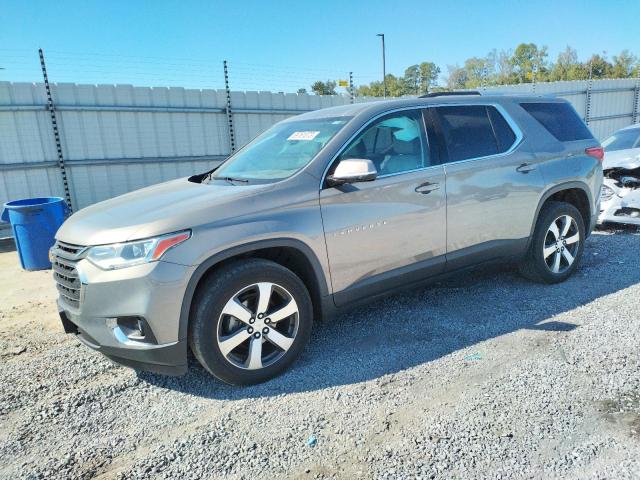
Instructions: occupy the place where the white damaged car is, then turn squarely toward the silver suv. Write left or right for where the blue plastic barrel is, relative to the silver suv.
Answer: right

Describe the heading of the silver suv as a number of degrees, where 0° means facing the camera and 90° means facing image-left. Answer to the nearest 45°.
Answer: approximately 45°

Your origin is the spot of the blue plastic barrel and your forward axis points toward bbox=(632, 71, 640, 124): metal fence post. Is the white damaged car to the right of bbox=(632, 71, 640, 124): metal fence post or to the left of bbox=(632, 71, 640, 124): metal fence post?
right

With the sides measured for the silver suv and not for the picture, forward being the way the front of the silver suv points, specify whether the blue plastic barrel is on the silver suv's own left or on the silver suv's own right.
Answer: on the silver suv's own right

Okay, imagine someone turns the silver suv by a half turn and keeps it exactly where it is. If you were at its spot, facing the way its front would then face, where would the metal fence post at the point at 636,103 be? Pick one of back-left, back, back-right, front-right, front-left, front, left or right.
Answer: front

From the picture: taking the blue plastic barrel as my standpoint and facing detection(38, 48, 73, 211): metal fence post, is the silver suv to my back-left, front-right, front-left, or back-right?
back-right

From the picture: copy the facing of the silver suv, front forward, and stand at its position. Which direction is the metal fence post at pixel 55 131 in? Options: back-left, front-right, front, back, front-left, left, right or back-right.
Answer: right

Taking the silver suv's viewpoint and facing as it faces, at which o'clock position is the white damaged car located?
The white damaged car is roughly at 6 o'clock from the silver suv.
